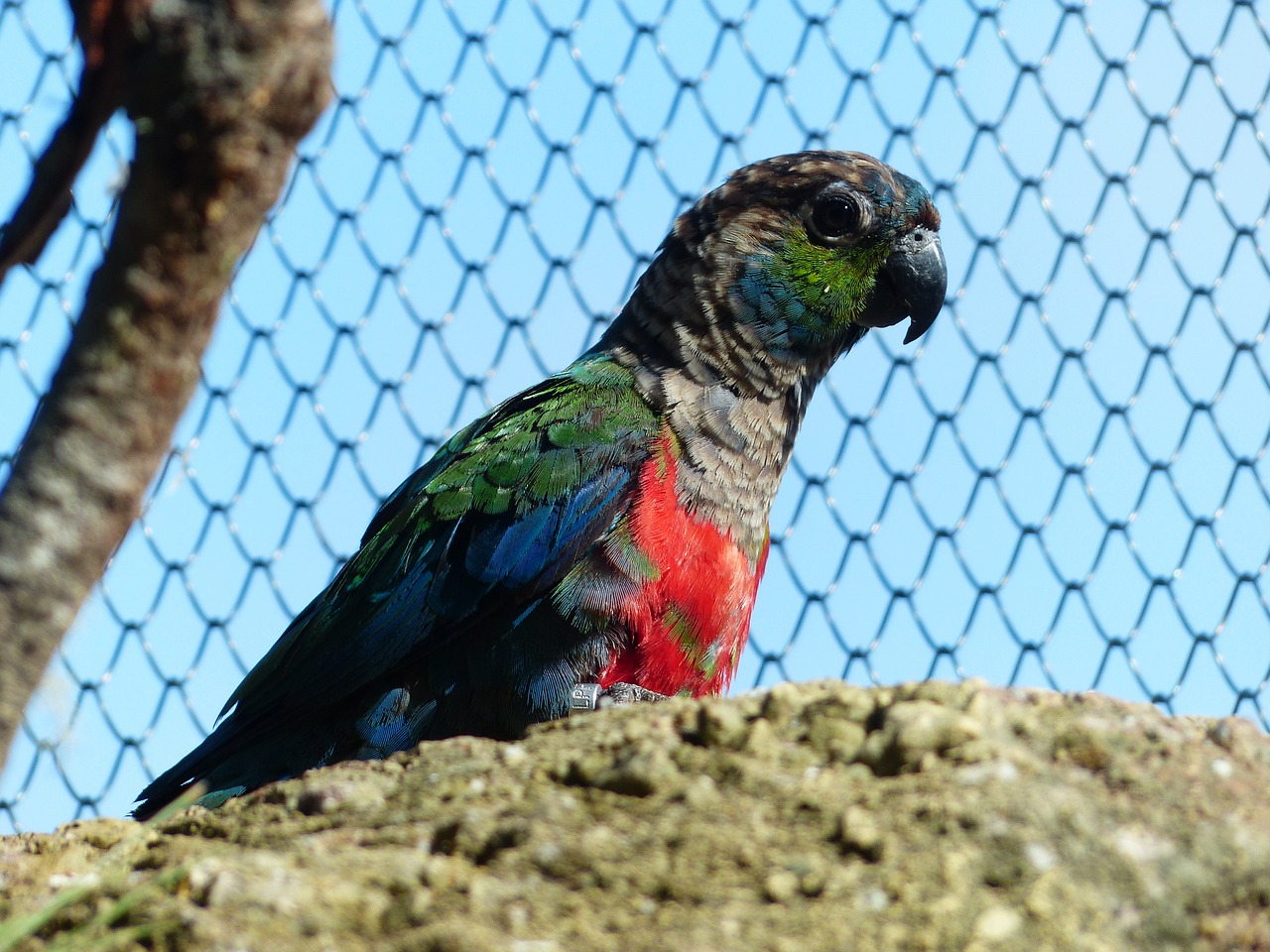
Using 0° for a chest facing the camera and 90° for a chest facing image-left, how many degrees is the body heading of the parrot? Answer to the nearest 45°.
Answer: approximately 270°
